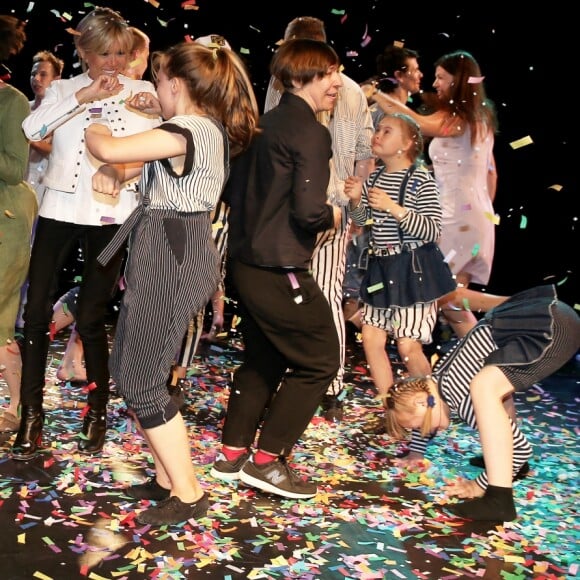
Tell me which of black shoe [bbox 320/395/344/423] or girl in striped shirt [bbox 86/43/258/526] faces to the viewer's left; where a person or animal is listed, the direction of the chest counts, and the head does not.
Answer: the girl in striped shirt

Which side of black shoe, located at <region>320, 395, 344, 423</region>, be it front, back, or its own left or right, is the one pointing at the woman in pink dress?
front

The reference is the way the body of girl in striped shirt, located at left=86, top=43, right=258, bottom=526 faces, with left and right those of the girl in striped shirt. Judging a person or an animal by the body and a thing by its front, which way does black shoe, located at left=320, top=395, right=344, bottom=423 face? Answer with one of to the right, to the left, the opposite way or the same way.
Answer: to the left

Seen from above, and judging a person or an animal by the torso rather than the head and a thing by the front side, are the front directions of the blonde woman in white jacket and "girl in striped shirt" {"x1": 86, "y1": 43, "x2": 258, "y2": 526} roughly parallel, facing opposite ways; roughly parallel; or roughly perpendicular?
roughly perpendicular

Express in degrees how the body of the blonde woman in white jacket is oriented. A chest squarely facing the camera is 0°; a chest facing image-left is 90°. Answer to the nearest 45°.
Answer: approximately 0°

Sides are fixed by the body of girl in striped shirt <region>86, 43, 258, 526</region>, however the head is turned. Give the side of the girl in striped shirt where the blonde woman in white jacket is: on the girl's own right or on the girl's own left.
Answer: on the girl's own right

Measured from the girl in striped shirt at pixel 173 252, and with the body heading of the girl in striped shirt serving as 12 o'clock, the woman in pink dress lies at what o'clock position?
The woman in pink dress is roughly at 4 o'clock from the girl in striped shirt.

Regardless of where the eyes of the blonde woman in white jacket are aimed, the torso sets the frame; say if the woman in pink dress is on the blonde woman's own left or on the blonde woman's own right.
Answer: on the blonde woman's own left

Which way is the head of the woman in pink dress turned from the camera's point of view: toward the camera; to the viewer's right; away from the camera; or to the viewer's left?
to the viewer's left

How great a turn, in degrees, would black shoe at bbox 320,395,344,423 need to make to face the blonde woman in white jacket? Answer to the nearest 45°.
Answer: approximately 45° to its right

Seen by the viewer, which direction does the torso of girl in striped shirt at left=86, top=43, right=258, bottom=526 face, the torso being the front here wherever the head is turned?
to the viewer's left

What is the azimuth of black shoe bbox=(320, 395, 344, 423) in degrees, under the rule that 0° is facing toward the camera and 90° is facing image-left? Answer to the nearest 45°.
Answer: approximately 0°
